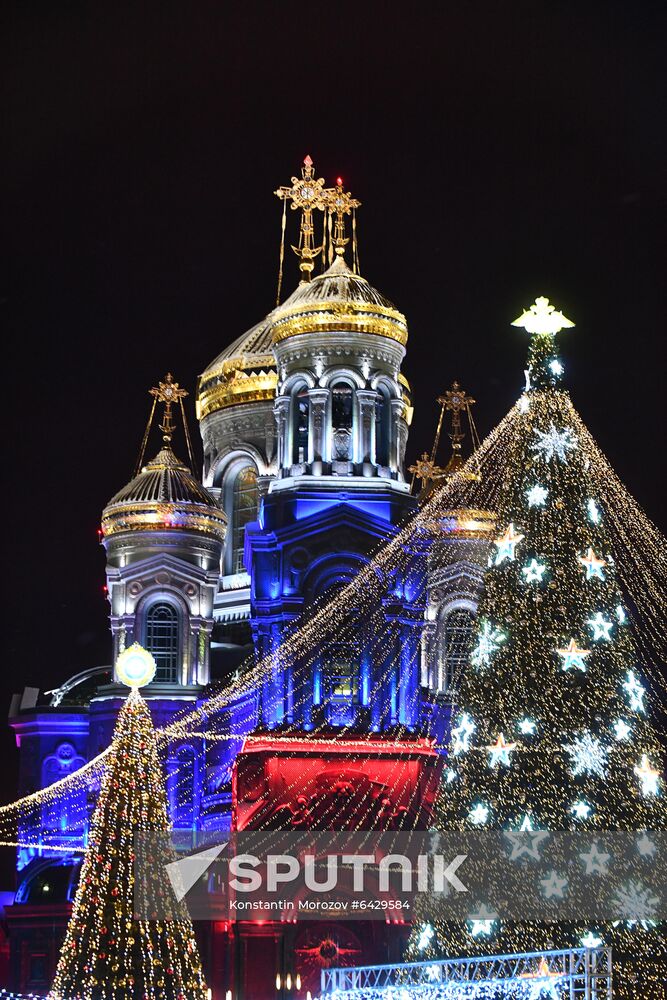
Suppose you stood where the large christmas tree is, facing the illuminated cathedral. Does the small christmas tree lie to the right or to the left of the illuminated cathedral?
left

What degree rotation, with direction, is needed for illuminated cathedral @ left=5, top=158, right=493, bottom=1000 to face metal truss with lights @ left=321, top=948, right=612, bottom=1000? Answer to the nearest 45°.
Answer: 0° — it already faces it

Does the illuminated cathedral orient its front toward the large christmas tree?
yes

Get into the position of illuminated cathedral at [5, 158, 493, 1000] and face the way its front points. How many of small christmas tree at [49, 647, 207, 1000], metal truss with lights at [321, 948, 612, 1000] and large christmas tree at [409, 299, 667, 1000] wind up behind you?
0

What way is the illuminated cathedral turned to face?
toward the camera

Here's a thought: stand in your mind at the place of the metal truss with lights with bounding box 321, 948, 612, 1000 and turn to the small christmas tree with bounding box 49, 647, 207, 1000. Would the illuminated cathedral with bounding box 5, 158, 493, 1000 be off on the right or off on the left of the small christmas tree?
right

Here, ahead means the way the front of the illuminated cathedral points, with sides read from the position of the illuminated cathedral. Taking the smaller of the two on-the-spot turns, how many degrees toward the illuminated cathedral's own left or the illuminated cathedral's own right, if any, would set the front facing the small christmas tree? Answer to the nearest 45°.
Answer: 0° — it already faces it
